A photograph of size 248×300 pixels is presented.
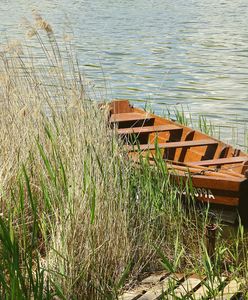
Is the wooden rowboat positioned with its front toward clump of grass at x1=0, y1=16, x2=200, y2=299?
no
